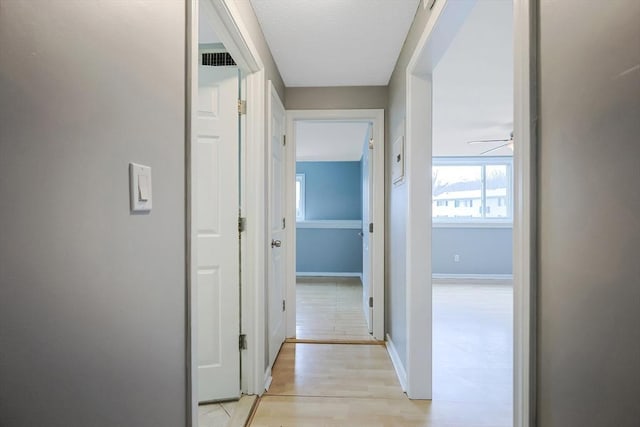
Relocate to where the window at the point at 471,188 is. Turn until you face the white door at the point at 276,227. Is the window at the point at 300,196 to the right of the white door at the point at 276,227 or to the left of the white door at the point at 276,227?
right

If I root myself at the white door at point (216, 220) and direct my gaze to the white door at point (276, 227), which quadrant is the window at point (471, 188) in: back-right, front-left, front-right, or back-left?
front-right

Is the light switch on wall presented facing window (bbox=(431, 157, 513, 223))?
no
